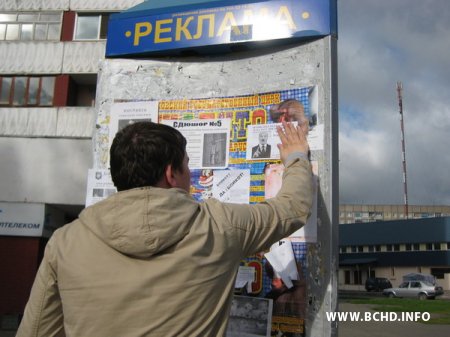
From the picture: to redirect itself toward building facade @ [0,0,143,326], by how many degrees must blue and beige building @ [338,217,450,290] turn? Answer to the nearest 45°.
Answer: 0° — it already faces it

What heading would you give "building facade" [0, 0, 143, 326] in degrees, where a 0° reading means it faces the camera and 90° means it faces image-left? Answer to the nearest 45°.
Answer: approximately 0°

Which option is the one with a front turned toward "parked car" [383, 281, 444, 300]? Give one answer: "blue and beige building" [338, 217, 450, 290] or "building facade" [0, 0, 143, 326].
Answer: the blue and beige building

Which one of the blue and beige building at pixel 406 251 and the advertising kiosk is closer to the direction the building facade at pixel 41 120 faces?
the advertising kiosk

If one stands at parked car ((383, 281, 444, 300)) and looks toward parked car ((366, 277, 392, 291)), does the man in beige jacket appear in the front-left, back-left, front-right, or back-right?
back-left

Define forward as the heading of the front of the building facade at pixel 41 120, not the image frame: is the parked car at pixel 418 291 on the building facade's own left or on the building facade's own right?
on the building facade's own left

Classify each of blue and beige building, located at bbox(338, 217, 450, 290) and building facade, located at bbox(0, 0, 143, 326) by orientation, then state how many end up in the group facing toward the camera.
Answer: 2

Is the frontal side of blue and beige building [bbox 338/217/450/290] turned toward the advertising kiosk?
yes

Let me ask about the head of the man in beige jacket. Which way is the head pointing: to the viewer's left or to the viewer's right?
to the viewer's right

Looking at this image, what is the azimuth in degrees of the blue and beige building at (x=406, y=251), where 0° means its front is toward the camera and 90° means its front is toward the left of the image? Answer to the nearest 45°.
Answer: approximately 0°

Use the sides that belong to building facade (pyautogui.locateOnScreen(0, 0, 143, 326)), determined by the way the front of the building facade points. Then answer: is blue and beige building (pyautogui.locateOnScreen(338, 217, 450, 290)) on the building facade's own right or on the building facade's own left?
on the building facade's own left

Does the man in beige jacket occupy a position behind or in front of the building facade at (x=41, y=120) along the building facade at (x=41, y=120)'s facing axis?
in front
